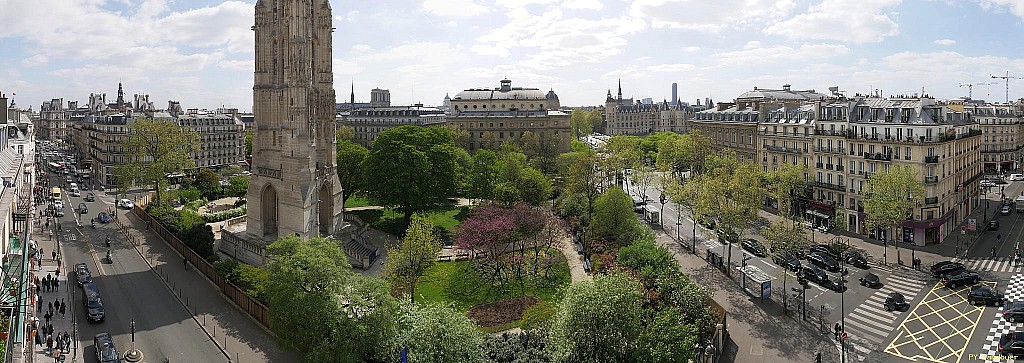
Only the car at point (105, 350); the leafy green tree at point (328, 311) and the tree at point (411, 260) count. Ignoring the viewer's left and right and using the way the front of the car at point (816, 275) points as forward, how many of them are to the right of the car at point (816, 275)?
3

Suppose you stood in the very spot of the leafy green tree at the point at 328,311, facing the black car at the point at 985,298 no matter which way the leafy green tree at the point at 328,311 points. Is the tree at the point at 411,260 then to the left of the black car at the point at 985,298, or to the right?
left

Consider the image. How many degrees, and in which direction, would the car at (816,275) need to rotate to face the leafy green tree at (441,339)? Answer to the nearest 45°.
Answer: approximately 90° to its right

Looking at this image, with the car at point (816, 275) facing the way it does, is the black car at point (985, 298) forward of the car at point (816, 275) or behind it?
forward

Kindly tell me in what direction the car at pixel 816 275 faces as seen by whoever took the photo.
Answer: facing the viewer and to the right of the viewer

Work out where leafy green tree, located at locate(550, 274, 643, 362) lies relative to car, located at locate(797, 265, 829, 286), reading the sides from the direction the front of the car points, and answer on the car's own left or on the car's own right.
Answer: on the car's own right
